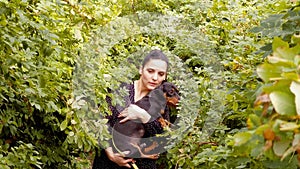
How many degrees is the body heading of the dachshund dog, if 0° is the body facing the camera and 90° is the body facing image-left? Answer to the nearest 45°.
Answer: approximately 270°
